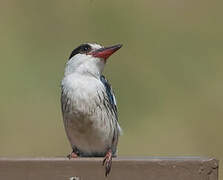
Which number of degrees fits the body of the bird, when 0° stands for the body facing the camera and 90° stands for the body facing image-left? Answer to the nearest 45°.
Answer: approximately 0°
